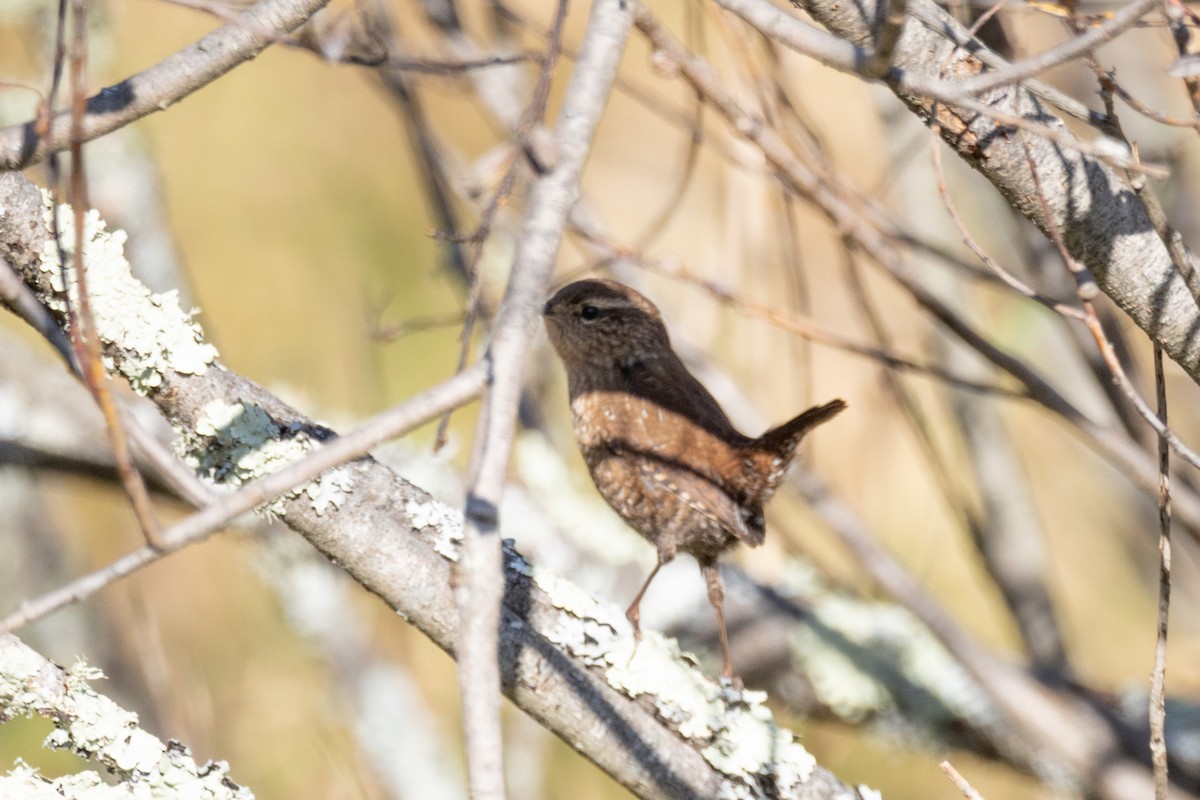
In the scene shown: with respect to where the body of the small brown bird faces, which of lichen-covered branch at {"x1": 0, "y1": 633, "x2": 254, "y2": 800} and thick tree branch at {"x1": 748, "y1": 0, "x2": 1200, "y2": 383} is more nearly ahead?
the lichen-covered branch

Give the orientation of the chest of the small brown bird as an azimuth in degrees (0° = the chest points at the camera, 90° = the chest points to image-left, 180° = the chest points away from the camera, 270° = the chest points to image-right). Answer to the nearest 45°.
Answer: approximately 90°

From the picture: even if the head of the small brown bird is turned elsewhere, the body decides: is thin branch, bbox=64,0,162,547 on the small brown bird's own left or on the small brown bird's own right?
on the small brown bird's own left

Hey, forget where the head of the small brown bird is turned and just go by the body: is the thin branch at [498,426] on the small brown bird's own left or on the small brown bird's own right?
on the small brown bird's own left

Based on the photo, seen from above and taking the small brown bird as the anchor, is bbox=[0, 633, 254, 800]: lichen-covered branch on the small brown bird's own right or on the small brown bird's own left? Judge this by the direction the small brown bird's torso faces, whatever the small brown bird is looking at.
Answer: on the small brown bird's own left
